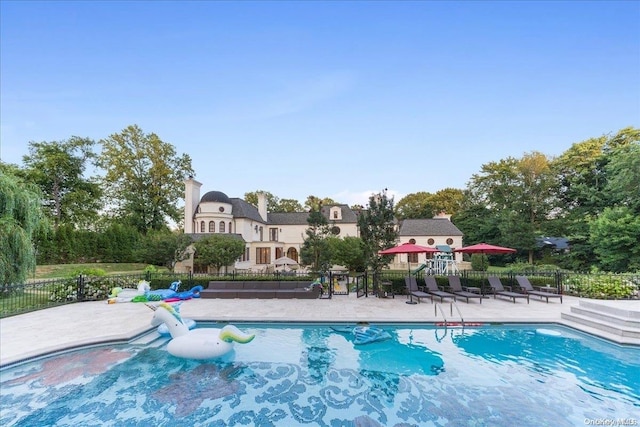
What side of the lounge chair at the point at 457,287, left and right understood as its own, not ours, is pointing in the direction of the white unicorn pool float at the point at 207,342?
right

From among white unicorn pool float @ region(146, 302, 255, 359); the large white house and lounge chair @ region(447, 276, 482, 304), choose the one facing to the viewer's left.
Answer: the white unicorn pool float

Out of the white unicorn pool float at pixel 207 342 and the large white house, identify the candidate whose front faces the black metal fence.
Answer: the large white house

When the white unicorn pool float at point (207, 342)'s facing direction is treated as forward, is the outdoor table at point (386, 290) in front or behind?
behind

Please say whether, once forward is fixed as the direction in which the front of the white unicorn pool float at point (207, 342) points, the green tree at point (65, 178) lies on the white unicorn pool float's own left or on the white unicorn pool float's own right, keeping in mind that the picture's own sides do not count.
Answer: on the white unicorn pool float's own right

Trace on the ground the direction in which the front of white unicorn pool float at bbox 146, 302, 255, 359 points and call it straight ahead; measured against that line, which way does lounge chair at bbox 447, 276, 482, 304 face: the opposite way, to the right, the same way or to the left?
to the left

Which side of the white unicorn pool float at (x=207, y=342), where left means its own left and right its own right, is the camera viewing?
left

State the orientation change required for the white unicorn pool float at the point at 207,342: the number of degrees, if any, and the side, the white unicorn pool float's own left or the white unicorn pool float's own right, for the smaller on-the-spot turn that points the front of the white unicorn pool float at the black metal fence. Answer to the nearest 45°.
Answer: approximately 90° to the white unicorn pool float's own right

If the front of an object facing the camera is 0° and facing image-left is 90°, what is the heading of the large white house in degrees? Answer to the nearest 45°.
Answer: approximately 0°

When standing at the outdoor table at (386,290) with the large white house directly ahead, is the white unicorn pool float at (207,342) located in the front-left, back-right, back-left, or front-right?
back-left

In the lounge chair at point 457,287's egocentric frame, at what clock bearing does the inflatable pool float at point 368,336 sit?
The inflatable pool float is roughly at 2 o'clock from the lounge chair.

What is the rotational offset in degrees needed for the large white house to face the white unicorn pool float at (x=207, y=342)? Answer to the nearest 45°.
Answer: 0° — it already faces it
